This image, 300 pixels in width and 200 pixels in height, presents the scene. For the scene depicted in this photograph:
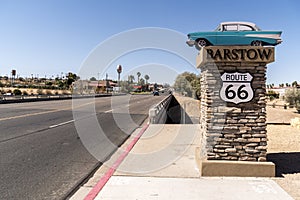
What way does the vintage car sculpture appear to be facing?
to the viewer's left

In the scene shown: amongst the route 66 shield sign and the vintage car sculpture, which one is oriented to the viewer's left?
the vintage car sculpture

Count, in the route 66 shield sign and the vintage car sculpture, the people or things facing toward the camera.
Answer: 1

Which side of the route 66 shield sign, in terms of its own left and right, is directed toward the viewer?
front

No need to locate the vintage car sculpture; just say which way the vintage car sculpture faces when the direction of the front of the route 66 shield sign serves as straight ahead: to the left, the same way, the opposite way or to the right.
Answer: to the right
